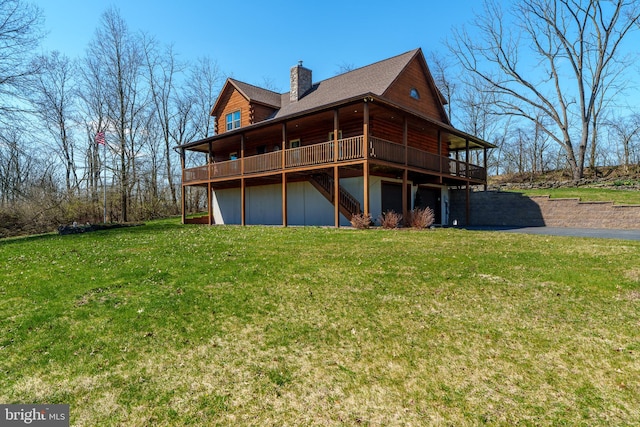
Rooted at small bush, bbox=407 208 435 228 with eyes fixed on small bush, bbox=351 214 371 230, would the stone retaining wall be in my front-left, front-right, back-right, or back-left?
back-right
